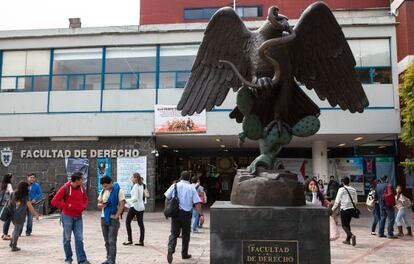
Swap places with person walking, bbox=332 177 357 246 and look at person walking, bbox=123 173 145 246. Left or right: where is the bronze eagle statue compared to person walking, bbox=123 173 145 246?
left

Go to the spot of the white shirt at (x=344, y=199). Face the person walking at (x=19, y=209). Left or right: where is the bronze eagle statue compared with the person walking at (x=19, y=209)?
left

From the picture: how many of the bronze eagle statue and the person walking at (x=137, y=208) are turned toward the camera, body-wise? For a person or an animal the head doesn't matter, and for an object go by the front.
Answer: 1

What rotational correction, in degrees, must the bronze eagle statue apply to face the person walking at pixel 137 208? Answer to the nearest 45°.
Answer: approximately 135° to its right

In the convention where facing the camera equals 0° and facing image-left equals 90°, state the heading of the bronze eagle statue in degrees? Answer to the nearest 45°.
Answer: approximately 0°

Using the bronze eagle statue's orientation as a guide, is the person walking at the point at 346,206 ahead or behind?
behind

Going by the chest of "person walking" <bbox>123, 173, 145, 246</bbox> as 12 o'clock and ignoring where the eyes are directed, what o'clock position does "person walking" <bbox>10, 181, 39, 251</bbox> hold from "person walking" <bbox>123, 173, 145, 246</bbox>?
"person walking" <bbox>10, 181, 39, 251</bbox> is roughly at 12 o'clock from "person walking" <bbox>123, 173, 145, 246</bbox>.

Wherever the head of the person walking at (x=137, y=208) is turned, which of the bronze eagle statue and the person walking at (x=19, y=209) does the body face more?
the person walking
